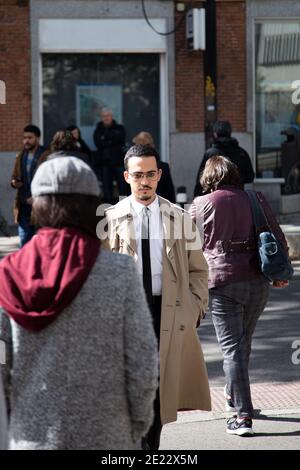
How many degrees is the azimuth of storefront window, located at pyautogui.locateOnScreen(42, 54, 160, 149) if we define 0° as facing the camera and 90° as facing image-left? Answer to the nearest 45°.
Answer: approximately 0°

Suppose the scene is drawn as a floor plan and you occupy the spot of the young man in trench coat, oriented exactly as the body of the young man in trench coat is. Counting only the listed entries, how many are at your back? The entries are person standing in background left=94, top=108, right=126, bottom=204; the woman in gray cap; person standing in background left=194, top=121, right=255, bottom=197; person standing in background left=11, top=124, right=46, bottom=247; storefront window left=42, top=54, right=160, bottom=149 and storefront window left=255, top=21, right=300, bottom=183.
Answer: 5

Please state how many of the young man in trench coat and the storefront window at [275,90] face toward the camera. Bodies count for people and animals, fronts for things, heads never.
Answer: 2

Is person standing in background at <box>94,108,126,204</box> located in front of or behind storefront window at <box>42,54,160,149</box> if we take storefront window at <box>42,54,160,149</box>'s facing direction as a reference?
in front

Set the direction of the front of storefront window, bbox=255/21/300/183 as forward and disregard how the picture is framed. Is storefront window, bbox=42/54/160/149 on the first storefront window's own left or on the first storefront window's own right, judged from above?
on the first storefront window's own right

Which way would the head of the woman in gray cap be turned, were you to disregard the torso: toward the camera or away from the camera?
away from the camera

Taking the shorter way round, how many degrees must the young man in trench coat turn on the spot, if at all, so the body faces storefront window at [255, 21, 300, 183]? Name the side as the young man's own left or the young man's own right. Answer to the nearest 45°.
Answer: approximately 180°

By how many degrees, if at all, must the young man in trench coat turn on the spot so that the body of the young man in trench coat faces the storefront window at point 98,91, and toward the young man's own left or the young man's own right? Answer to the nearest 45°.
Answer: approximately 180°

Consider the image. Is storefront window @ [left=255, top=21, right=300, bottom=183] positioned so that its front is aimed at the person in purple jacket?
yes

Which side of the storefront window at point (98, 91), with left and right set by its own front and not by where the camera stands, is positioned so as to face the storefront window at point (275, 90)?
left

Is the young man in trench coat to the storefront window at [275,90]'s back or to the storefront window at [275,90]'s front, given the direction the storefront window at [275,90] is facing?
to the front

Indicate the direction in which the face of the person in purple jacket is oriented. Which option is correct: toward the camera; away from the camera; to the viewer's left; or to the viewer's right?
away from the camera

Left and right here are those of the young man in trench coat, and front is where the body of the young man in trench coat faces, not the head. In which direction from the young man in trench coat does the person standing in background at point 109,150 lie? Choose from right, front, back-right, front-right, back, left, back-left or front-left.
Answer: back

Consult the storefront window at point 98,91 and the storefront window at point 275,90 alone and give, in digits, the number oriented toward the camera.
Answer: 2
